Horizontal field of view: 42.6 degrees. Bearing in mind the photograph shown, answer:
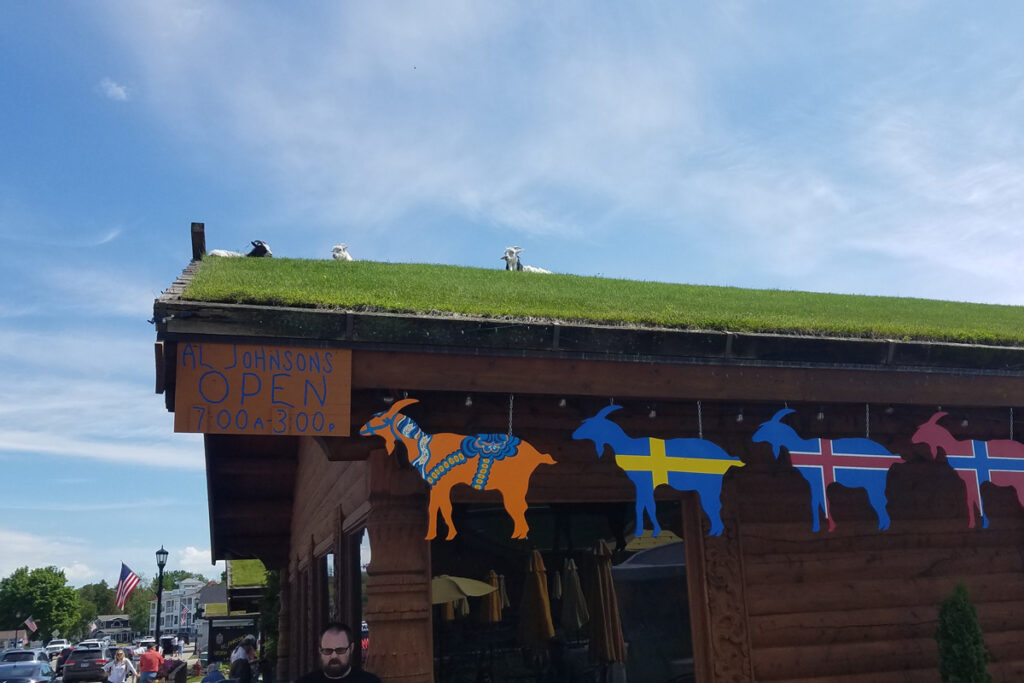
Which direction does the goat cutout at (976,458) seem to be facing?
to the viewer's left

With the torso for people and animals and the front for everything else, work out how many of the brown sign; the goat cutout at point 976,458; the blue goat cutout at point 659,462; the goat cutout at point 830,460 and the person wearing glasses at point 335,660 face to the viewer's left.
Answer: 3

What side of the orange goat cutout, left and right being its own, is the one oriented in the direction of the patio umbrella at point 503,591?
right

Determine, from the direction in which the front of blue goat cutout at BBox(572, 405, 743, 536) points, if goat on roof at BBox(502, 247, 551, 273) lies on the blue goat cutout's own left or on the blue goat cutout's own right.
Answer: on the blue goat cutout's own right

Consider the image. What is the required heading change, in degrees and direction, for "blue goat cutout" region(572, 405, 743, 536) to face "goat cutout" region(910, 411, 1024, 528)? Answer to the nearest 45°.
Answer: approximately 135° to its right

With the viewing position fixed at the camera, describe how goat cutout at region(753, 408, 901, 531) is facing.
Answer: facing to the left of the viewer

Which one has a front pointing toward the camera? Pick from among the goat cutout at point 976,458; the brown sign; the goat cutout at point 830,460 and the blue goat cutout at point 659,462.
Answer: the brown sign

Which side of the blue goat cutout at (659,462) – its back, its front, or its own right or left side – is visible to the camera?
left

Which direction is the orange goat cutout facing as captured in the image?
to the viewer's left
